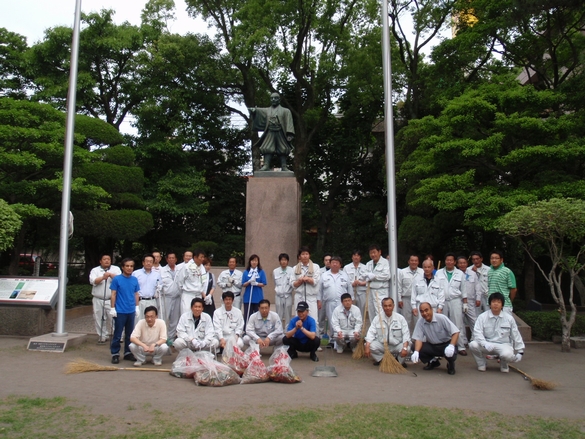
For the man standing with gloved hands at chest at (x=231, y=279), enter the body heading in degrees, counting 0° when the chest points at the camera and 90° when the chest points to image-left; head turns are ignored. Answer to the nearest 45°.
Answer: approximately 0°

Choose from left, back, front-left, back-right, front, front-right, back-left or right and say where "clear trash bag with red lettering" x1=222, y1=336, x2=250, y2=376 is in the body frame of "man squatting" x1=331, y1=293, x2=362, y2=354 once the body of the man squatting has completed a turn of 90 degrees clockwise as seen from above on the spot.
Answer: front-left

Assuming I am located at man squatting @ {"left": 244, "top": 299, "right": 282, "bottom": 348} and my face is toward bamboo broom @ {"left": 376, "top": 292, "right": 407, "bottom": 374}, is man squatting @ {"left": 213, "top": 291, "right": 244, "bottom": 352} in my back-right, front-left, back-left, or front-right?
back-right

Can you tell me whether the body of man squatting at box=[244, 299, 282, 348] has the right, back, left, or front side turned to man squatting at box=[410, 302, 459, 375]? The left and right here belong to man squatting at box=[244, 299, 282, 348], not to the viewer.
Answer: left

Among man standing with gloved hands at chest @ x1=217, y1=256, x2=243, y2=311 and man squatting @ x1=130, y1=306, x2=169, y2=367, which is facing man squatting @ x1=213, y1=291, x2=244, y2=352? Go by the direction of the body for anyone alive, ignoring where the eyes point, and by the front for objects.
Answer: the man standing with gloved hands at chest

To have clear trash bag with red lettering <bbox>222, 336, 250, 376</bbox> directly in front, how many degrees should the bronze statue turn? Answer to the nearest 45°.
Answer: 0° — it already faces it

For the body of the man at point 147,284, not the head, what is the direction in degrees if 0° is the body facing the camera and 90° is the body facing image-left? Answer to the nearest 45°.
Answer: approximately 0°

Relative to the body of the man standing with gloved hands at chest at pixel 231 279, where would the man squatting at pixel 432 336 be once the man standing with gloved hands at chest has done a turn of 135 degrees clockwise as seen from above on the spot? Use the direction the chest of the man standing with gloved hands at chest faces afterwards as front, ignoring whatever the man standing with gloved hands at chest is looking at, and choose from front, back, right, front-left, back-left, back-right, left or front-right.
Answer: back

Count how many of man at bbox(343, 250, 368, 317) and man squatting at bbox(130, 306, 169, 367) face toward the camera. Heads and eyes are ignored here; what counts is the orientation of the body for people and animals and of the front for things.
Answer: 2

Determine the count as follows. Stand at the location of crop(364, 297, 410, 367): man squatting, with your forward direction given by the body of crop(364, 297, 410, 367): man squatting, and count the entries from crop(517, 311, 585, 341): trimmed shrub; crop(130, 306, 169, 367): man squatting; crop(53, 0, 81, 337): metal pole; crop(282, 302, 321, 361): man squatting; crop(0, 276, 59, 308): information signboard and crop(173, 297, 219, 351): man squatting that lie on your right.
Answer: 5
